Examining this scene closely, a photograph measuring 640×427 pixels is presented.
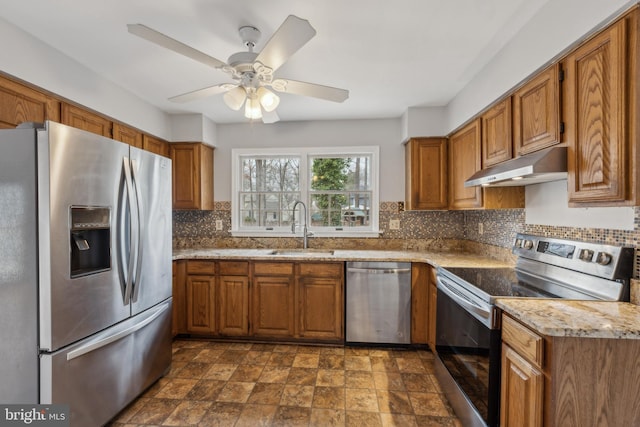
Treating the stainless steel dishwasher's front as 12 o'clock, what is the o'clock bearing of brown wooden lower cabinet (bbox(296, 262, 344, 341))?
The brown wooden lower cabinet is roughly at 3 o'clock from the stainless steel dishwasher.

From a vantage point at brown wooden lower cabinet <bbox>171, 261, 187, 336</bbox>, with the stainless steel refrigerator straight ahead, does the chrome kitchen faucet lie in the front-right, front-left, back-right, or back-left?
back-left

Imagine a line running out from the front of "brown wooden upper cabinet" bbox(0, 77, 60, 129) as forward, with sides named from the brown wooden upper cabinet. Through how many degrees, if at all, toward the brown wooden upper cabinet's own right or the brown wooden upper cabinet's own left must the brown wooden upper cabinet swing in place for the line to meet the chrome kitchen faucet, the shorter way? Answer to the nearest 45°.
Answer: approximately 45° to the brown wooden upper cabinet's own left

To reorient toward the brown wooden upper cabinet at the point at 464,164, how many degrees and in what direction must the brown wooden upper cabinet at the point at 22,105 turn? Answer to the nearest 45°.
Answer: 0° — it already faces it

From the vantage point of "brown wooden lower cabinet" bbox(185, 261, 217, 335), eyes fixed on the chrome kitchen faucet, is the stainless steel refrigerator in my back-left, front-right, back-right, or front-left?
back-right

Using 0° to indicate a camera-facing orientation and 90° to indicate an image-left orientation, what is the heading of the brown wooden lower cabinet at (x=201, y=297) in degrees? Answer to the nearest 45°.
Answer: approximately 0°

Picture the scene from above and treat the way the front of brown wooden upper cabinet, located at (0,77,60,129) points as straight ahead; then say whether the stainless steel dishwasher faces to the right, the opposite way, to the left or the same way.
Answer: to the right

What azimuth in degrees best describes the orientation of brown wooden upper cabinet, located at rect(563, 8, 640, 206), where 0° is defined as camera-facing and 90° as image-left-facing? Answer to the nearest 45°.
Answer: approximately 45°

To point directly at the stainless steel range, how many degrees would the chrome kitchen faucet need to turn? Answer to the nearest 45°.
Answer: approximately 90° to its left
